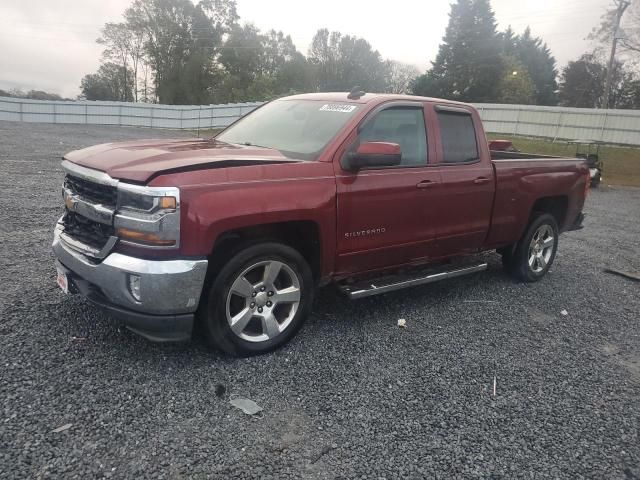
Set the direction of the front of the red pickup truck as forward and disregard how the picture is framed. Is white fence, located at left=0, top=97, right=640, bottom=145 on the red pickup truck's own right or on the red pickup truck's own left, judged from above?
on the red pickup truck's own right

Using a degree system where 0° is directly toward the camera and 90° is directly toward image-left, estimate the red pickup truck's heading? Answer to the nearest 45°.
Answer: approximately 45°

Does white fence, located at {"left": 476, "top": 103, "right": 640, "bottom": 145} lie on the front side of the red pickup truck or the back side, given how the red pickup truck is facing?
on the back side
